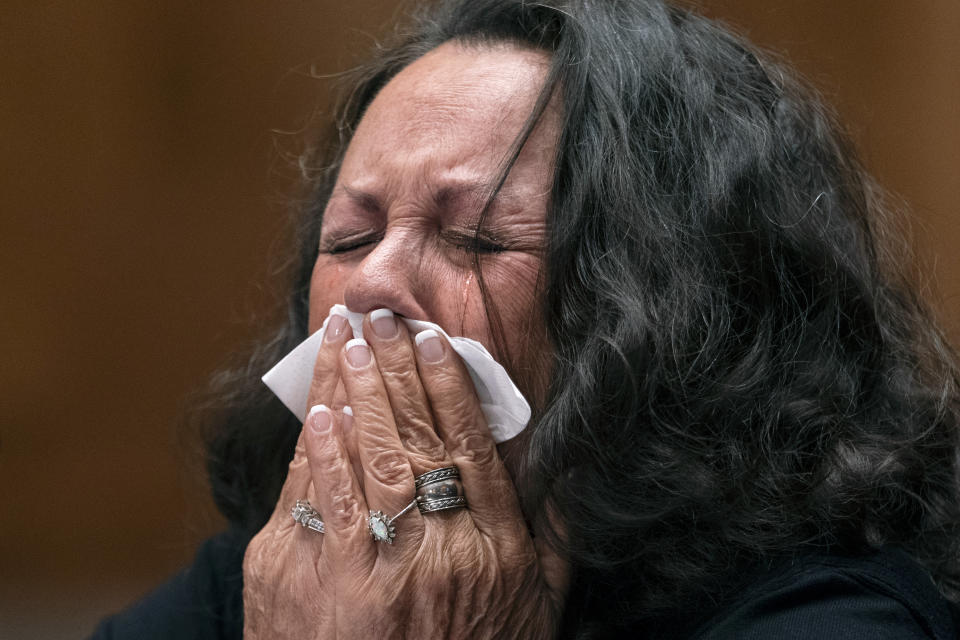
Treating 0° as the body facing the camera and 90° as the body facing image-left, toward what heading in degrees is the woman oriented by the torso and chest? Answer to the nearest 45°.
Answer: approximately 45°
